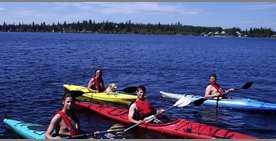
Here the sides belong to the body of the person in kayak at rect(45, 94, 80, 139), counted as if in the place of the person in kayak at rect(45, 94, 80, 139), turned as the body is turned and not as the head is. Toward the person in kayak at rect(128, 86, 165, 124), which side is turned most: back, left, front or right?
left

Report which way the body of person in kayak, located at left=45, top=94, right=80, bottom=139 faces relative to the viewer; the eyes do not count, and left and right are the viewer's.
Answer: facing the viewer and to the right of the viewer

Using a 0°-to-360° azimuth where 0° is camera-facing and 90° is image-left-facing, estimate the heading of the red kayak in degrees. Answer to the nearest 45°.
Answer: approximately 315°

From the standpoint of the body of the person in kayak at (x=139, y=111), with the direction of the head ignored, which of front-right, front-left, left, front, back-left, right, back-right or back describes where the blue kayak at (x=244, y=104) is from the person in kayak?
left

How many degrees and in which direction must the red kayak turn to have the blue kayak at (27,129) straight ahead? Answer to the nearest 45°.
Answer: approximately 135° to its right

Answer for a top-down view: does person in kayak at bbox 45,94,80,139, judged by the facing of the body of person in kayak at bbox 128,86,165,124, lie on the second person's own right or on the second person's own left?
on the second person's own right

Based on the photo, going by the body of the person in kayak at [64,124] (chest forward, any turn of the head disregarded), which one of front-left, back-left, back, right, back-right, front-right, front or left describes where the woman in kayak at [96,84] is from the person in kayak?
back-left

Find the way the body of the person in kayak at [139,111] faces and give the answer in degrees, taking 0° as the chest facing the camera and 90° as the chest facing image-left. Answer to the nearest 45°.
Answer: approximately 315°

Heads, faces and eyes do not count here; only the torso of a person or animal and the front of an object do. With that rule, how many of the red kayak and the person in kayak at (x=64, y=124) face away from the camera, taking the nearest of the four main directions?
0
